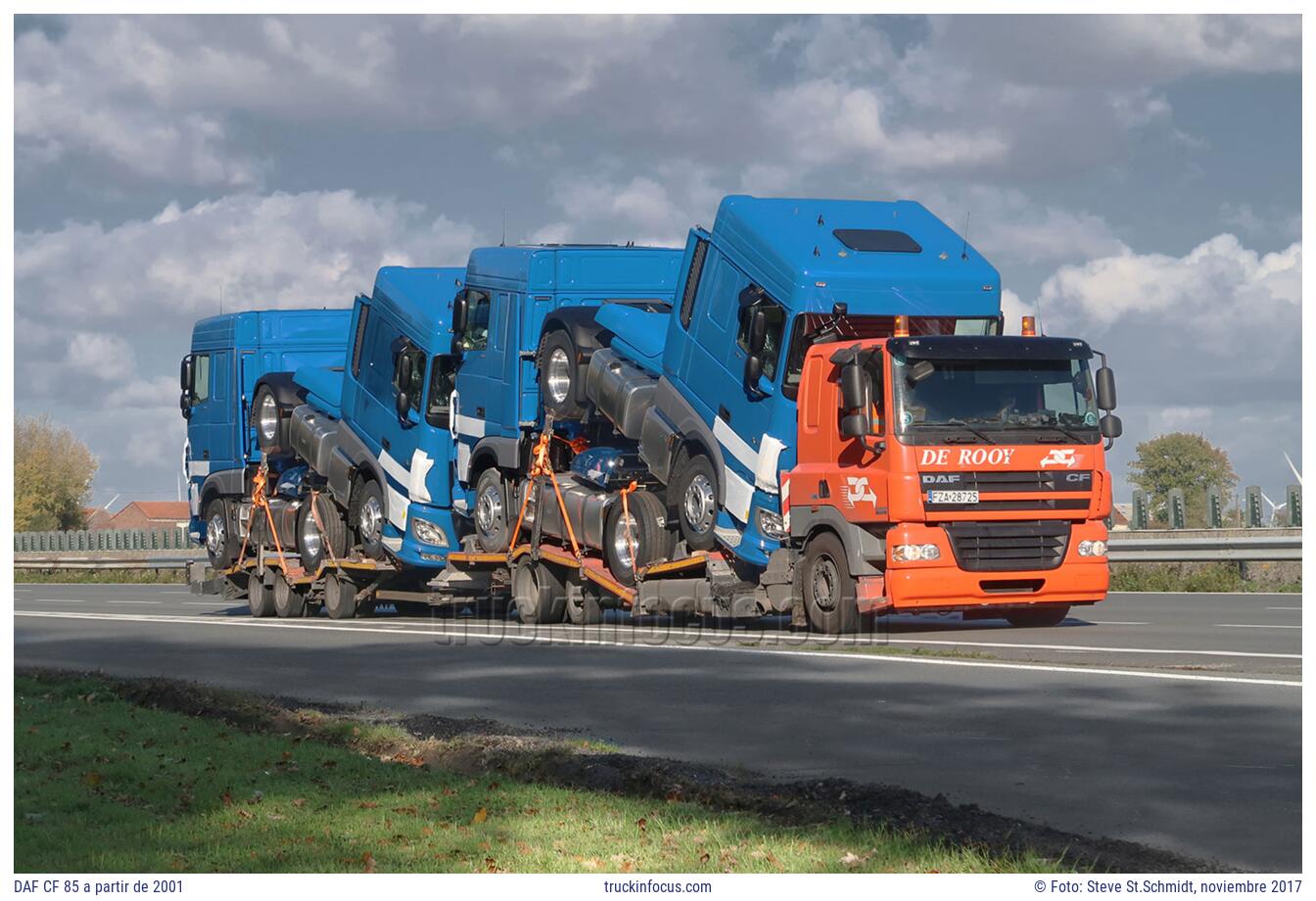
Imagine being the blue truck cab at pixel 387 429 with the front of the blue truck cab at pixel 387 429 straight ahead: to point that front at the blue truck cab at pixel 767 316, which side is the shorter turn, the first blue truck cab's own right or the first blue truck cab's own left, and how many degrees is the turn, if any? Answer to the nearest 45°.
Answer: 0° — it already faces it

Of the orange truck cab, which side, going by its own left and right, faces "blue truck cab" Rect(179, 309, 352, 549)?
back

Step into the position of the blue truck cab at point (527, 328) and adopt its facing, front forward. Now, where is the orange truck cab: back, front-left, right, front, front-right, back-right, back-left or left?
back

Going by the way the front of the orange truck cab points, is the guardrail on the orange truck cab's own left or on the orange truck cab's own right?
on the orange truck cab's own left

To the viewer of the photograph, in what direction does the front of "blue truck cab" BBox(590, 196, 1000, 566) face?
facing the viewer and to the right of the viewer

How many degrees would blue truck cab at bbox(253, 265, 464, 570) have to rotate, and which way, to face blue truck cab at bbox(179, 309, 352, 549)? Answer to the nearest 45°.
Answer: approximately 180°

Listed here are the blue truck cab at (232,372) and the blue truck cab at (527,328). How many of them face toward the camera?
0

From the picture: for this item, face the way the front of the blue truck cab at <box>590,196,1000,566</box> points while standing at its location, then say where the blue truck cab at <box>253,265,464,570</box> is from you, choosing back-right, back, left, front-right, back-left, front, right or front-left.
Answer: back

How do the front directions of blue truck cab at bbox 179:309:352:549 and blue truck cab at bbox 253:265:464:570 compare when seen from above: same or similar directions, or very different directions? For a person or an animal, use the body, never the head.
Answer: very different directions

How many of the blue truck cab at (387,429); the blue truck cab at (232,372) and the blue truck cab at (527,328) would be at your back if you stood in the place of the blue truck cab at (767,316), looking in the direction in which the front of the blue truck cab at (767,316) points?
3

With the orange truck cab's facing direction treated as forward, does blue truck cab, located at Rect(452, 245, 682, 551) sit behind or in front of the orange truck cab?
behind

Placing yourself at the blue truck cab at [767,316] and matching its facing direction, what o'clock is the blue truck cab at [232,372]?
the blue truck cab at [232,372] is roughly at 6 o'clock from the blue truck cab at [767,316].

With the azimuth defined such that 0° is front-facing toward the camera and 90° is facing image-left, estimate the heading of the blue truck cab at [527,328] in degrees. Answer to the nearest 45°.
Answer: approximately 135°

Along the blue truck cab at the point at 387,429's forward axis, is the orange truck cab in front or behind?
in front
